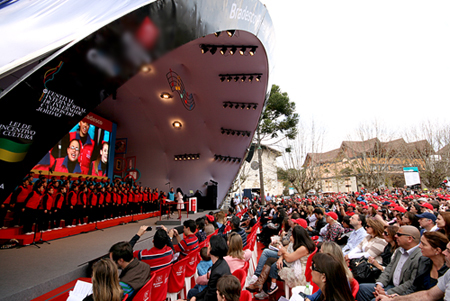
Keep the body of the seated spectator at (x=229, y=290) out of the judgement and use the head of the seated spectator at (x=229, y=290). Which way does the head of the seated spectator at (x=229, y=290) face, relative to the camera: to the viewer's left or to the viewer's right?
to the viewer's left

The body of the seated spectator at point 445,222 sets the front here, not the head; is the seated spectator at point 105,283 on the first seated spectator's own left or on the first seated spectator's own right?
on the first seated spectator's own left

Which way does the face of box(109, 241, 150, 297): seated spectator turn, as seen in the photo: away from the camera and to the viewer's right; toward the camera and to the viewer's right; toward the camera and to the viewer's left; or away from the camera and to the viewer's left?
away from the camera and to the viewer's left

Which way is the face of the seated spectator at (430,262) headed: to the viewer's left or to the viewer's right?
to the viewer's left

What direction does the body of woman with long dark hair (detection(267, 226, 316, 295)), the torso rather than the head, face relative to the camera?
to the viewer's left

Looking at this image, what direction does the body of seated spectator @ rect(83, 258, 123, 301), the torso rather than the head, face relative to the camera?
away from the camera
